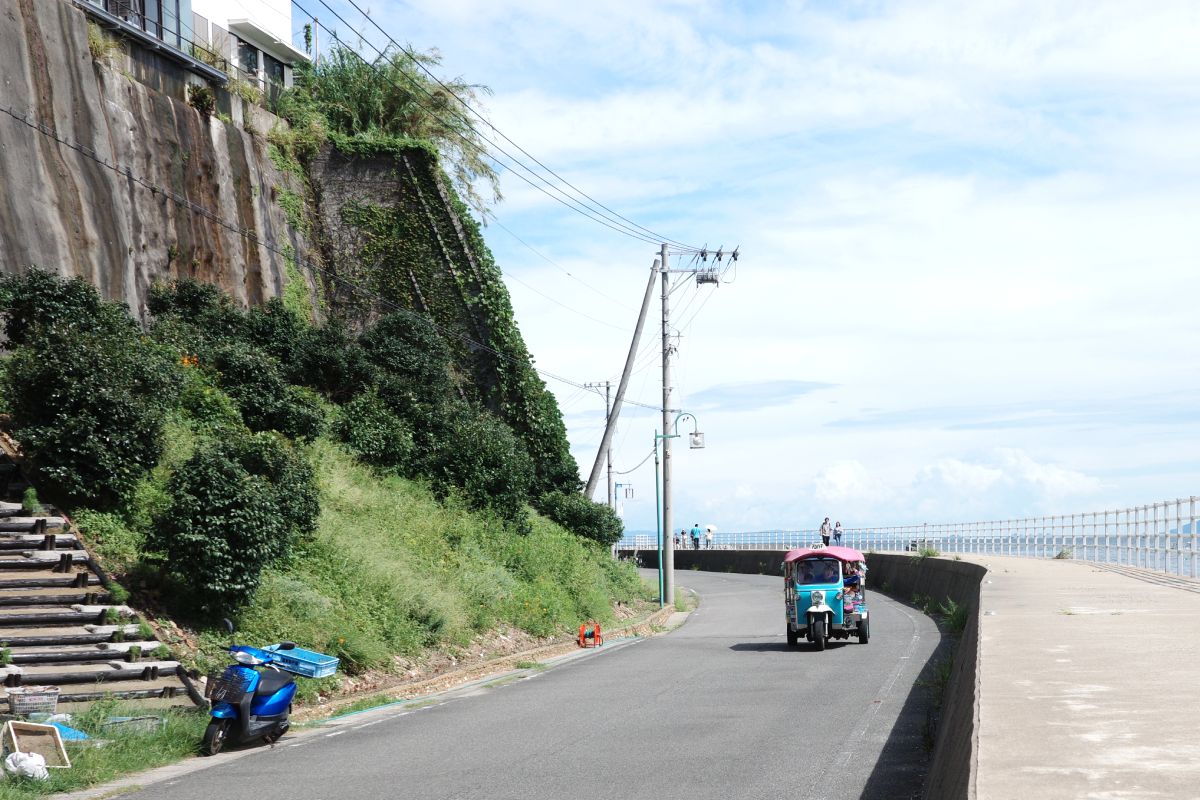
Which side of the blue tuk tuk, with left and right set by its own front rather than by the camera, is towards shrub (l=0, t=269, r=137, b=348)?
right

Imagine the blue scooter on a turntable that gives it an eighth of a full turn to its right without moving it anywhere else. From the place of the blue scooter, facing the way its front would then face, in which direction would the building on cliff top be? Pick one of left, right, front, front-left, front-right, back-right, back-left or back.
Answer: right

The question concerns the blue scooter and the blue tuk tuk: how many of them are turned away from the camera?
0

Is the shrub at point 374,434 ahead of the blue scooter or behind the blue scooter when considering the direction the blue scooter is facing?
behind

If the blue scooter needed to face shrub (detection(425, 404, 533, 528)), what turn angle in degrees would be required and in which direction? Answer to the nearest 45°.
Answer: approximately 135° to its right

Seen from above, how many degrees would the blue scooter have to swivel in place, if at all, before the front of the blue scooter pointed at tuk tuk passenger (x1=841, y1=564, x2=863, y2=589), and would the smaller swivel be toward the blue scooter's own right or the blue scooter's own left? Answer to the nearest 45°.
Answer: approximately 180°

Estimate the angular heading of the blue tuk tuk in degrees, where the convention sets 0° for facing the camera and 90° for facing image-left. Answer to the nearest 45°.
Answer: approximately 0°

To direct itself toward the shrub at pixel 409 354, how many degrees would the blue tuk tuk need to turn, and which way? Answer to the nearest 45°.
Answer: approximately 135° to its right

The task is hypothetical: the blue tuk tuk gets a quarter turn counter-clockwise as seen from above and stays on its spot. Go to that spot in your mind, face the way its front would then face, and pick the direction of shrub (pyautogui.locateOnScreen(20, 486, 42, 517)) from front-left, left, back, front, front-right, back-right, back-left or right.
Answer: back-right

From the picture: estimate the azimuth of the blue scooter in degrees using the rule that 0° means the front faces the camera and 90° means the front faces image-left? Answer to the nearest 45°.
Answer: approximately 45°

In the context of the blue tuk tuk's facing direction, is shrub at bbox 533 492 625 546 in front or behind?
behind
